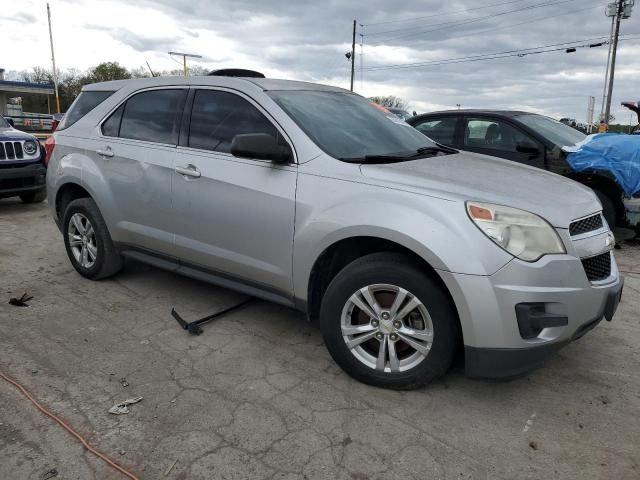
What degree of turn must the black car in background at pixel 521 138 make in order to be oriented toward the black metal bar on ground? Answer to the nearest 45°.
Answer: approximately 90° to its right

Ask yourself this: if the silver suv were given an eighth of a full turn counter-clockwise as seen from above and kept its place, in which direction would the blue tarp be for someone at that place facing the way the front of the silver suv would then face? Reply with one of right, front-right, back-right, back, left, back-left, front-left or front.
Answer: front-left

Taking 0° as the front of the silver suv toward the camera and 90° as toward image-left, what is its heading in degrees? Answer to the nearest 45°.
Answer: approximately 315°

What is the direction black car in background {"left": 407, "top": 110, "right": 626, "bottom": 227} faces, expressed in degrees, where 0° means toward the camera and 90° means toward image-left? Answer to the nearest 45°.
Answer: approximately 315°

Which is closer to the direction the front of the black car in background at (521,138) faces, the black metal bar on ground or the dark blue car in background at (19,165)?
the black metal bar on ground

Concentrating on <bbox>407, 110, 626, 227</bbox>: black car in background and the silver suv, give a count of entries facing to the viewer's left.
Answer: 0
